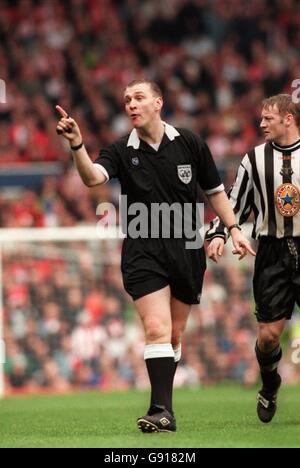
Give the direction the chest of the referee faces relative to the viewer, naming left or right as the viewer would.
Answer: facing the viewer

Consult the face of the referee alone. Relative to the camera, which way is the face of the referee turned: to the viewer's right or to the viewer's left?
to the viewer's left
